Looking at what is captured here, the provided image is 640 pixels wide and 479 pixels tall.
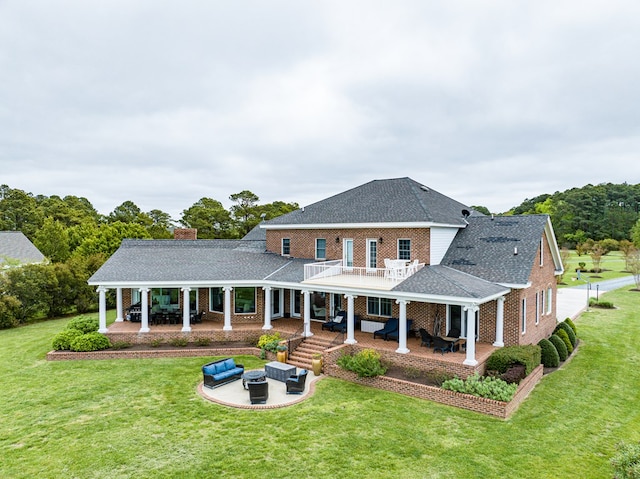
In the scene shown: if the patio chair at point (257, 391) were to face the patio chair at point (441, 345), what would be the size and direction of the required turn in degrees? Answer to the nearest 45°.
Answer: approximately 90° to its right

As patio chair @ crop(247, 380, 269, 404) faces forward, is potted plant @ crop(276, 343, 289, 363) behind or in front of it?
in front

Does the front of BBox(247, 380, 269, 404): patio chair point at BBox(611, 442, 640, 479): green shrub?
no

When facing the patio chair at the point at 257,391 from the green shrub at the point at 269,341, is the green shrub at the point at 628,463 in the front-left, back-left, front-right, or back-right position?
front-left

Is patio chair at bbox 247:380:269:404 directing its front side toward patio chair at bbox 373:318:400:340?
no

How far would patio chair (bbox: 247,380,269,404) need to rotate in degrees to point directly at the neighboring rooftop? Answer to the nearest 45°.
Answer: approximately 45° to its left

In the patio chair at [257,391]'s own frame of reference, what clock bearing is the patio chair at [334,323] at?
the patio chair at [334,323] is roughly at 1 o'clock from the patio chair at [257,391].

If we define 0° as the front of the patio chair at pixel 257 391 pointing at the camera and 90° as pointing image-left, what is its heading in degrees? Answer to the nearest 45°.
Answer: approximately 180°

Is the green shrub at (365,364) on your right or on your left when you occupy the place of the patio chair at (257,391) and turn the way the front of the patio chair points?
on your right

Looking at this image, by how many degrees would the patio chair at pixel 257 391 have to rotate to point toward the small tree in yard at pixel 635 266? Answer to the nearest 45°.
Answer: approximately 45° to its right

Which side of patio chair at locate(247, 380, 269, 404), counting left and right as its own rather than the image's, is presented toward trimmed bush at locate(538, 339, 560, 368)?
right

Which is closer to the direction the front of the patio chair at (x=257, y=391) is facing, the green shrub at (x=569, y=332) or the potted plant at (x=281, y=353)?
the potted plant

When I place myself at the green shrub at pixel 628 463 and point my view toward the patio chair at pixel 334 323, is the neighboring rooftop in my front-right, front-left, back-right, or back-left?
front-left

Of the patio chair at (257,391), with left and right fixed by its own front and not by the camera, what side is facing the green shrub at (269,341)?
front

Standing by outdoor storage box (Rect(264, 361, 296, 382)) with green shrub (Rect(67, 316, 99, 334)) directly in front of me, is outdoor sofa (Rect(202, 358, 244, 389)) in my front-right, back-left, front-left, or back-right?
front-left

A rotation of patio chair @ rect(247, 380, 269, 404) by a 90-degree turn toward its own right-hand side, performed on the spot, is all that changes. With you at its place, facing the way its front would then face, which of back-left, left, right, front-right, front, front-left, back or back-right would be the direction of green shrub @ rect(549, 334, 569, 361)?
front

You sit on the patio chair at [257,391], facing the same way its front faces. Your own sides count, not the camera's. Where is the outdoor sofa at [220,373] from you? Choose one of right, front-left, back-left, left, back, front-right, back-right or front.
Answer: front-left
